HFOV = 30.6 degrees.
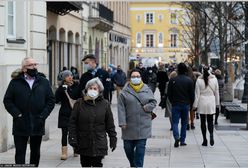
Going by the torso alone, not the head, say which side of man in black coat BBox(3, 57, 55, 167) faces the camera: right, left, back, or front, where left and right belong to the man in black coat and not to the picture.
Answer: front

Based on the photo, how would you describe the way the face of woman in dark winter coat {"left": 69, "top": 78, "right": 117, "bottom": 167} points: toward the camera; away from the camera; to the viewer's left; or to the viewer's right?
toward the camera

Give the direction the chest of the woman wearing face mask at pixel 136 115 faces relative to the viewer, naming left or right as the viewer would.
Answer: facing the viewer

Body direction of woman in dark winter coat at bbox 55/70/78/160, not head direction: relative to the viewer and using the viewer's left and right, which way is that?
facing the viewer and to the right of the viewer

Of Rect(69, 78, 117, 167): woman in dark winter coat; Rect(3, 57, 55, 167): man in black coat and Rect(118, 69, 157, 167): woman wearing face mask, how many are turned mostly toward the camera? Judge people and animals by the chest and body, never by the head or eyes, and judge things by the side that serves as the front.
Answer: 3

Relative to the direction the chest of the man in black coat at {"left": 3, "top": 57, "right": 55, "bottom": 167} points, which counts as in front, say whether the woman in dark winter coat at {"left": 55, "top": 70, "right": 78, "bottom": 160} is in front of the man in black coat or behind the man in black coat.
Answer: behind

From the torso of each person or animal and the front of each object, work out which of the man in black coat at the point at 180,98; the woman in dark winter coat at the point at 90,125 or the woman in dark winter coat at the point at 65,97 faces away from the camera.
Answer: the man in black coat

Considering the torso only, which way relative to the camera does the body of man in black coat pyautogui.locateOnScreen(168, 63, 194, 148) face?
away from the camera

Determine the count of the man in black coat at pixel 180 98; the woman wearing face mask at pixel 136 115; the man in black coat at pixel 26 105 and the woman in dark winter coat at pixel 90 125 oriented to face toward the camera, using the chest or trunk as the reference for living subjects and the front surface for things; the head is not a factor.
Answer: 3

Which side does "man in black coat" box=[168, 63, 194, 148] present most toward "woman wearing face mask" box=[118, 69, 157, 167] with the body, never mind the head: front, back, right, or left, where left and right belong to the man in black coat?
back

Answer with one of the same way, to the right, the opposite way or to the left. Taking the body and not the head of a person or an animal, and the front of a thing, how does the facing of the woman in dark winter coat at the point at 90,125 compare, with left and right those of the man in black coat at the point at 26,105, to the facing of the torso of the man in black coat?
the same way

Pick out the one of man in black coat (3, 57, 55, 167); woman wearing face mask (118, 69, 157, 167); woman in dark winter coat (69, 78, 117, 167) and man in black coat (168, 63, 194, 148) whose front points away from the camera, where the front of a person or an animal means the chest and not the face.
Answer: man in black coat (168, 63, 194, 148)

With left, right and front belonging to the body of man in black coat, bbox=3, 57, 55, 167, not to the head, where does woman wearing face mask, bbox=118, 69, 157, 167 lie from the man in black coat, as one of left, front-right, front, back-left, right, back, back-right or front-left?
left

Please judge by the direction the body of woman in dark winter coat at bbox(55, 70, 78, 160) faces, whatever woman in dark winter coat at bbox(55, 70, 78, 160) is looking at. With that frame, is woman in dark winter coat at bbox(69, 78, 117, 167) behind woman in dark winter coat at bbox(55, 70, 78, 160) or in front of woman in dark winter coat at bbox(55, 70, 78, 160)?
in front
